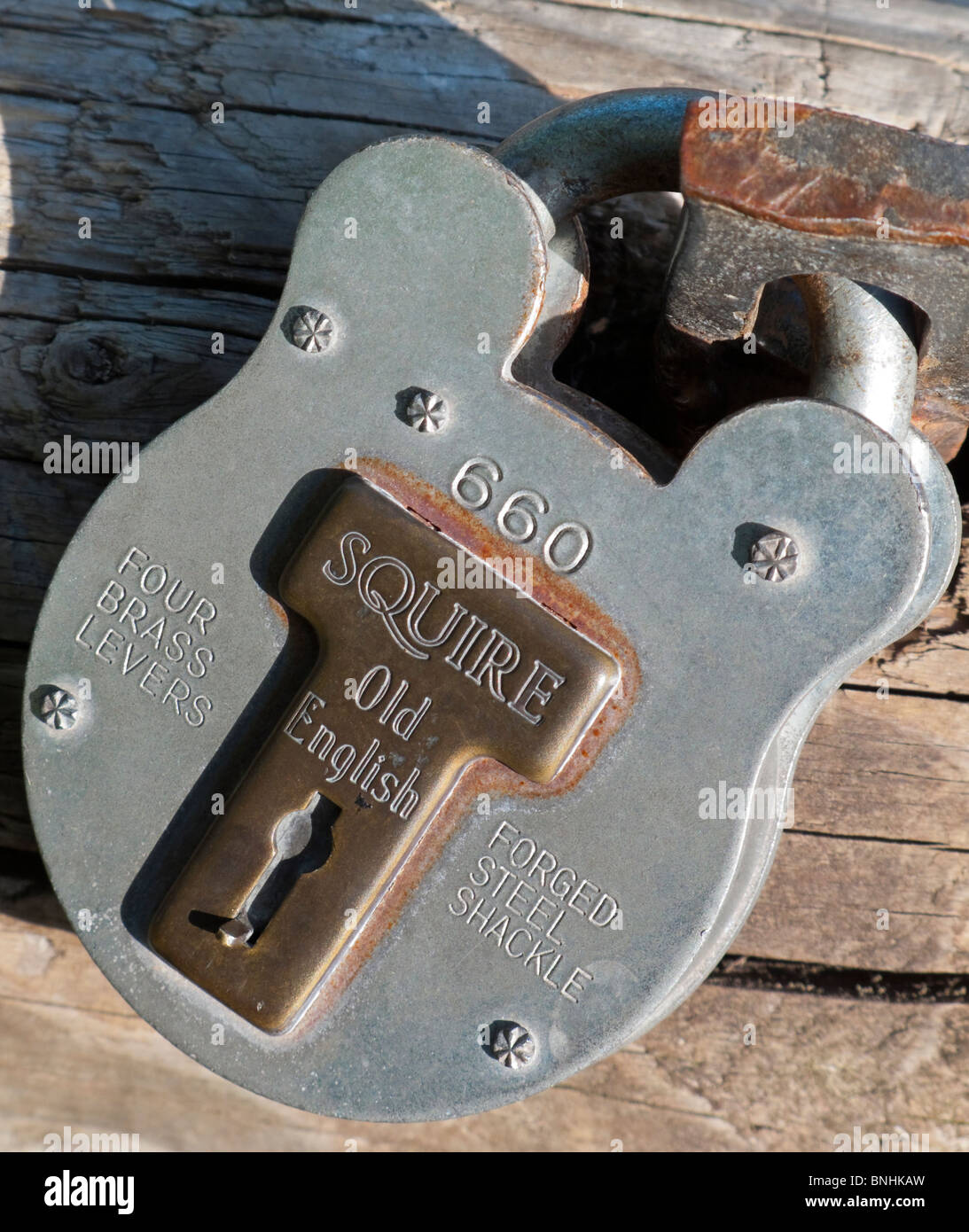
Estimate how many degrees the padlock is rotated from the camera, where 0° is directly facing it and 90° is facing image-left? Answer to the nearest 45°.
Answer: approximately 0°
